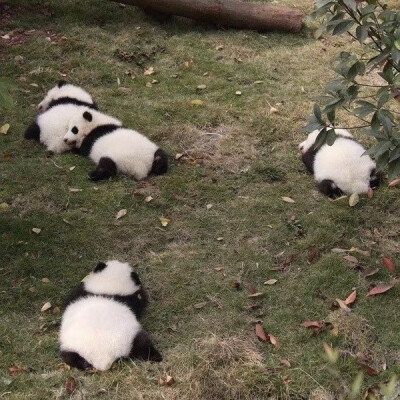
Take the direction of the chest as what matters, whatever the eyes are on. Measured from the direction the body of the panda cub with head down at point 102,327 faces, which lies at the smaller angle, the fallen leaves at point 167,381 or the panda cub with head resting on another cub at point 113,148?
the panda cub with head resting on another cub

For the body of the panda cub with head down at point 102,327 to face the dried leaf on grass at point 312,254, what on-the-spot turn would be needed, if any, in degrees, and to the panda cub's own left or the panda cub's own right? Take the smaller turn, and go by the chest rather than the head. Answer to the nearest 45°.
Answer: approximately 45° to the panda cub's own right

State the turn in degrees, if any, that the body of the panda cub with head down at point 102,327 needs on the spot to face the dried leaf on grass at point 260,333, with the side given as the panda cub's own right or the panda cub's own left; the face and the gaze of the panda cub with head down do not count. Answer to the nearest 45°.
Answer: approximately 90° to the panda cub's own right

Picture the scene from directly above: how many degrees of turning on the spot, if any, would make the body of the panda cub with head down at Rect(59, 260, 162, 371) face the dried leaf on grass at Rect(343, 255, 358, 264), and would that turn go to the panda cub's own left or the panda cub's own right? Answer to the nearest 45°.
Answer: approximately 45° to the panda cub's own right

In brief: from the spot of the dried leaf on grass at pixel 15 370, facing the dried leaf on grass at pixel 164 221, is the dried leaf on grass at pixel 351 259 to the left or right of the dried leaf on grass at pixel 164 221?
right

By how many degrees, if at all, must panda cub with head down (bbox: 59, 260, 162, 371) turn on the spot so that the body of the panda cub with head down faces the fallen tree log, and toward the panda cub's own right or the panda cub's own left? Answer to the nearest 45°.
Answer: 0° — it already faces it

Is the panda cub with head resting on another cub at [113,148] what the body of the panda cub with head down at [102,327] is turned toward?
yes

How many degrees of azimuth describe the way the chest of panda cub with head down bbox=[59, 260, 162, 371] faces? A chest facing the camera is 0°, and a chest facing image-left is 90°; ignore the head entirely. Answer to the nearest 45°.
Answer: approximately 180°

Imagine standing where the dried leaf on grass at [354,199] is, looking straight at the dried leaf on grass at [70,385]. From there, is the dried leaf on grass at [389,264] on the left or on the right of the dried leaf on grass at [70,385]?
left

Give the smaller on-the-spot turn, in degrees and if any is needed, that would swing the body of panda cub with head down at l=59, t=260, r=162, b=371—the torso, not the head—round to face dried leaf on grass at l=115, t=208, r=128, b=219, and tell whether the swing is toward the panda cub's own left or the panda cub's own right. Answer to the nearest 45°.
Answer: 0° — it already faces it

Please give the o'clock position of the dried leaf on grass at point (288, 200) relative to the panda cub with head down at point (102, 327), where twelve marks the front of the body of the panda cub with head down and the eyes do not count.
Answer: The dried leaf on grass is roughly at 1 o'clock from the panda cub with head down.

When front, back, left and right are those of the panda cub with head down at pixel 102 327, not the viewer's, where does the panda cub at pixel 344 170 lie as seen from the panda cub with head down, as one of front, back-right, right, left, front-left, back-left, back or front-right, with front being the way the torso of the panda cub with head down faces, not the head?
front-right

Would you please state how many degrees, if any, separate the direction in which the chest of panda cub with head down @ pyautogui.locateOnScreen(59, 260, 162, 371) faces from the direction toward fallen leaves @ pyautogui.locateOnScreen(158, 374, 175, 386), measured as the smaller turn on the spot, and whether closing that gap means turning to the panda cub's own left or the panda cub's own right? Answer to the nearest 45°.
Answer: approximately 135° to the panda cub's own right

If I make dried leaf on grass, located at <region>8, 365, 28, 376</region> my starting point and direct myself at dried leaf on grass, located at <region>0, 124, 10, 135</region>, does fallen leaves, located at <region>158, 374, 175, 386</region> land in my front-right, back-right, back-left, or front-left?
back-right
